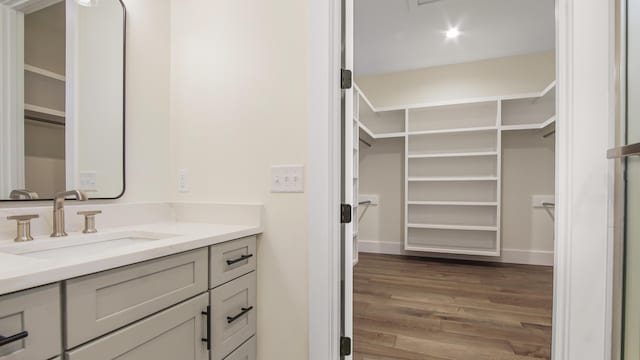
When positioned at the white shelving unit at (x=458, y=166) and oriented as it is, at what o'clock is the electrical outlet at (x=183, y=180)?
The electrical outlet is roughly at 1 o'clock from the white shelving unit.

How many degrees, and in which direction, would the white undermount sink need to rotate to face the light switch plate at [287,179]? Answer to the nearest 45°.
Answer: approximately 45° to its left

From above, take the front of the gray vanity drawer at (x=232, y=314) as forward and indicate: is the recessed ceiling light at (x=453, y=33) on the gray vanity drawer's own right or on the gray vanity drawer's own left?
on the gray vanity drawer's own left

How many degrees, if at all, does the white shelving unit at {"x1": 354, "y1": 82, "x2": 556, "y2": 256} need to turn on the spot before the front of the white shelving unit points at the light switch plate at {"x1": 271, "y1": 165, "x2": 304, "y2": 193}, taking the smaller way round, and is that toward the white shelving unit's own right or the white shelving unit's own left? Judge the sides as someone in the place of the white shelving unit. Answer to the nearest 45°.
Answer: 0° — it already faces it

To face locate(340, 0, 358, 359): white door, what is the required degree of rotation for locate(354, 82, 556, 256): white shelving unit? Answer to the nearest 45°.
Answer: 0° — it already faces it

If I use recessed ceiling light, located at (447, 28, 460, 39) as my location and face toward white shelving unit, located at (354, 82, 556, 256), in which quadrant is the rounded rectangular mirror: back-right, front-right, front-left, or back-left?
back-left

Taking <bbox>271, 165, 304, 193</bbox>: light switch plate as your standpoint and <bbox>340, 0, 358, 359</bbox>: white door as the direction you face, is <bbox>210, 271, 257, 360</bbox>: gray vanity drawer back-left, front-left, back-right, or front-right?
back-right
